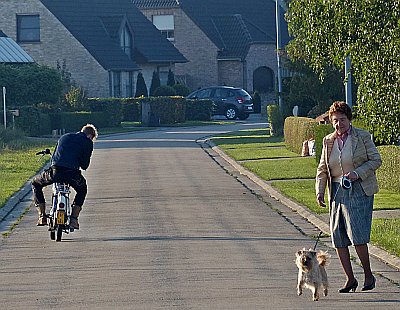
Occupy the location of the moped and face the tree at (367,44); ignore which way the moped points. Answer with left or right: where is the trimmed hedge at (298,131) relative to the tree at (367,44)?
left

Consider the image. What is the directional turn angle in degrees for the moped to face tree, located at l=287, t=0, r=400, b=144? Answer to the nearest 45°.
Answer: approximately 90° to its right

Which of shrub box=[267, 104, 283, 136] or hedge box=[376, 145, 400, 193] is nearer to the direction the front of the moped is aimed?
the shrub

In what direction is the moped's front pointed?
away from the camera

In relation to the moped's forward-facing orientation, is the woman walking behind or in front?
behind

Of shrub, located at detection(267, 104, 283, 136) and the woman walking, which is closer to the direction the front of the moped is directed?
the shrub
